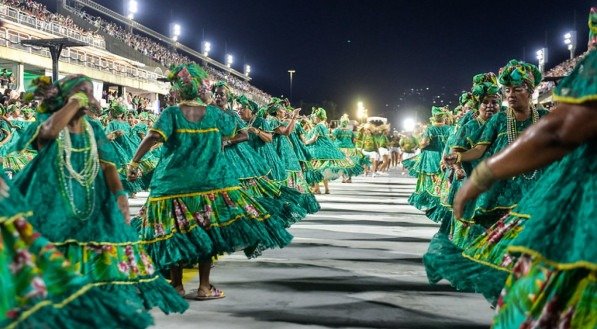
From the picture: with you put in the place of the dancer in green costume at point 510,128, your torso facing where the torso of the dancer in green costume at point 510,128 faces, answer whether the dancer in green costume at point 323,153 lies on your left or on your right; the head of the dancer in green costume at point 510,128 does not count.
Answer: on your right

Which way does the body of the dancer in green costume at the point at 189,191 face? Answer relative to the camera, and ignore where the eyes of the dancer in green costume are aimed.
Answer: away from the camera

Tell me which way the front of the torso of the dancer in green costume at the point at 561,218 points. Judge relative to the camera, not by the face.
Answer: to the viewer's left

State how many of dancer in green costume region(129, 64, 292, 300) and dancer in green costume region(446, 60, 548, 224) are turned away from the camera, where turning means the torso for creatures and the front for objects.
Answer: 1

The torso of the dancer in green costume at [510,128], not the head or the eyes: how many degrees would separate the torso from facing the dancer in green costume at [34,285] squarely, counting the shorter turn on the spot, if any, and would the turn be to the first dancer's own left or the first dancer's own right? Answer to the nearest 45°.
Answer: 0° — they already face them

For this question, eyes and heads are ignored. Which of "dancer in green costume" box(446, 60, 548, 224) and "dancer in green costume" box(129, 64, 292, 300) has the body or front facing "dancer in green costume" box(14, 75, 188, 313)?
"dancer in green costume" box(446, 60, 548, 224)

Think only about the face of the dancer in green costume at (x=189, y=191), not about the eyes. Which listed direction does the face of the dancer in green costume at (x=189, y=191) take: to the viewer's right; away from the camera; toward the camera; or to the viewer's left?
away from the camera
